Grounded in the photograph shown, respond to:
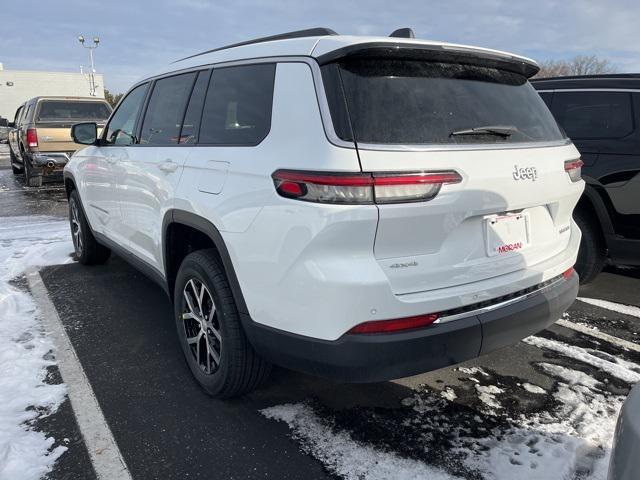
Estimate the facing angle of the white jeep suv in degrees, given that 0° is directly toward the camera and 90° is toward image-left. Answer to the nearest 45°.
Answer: approximately 135°

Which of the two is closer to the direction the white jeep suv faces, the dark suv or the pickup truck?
the pickup truck

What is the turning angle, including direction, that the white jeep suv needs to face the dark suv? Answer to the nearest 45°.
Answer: approximately 90° to its right
